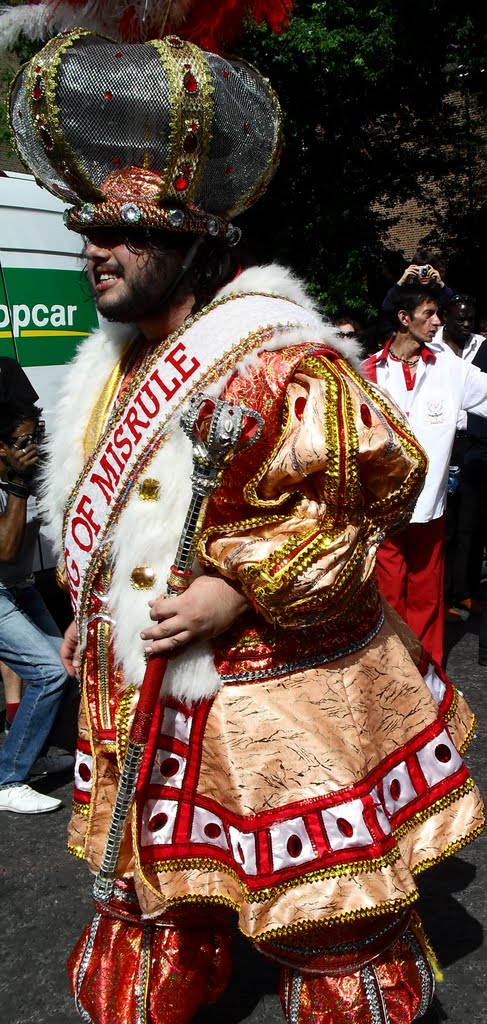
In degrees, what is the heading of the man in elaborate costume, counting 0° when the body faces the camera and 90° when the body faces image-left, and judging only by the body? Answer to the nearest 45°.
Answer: approximately 45°

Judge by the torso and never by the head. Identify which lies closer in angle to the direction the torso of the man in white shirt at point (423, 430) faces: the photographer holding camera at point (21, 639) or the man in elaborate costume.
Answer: the man in elaborate costume

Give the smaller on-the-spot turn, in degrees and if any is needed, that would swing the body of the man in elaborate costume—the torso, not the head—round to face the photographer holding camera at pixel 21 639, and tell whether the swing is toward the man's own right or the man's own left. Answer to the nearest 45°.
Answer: approximately 90° to the man's own right

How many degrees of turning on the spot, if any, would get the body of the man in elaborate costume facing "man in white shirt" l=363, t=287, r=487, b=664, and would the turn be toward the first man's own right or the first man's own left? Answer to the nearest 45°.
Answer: approximately 135° to the first man's own right

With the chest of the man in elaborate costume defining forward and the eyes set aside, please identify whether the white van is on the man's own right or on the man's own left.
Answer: on the man's own right

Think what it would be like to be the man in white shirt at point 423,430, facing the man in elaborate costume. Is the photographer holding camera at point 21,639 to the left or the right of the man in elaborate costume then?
right

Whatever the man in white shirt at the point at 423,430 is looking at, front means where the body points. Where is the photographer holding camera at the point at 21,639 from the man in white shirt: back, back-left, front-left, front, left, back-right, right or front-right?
front-right

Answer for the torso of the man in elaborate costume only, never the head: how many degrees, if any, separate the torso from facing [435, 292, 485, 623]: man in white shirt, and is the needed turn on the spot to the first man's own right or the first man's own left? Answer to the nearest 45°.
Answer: approximately 135° to the first man's own right

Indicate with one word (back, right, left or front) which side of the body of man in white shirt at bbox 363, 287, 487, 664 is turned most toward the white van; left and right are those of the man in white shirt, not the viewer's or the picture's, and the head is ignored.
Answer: right

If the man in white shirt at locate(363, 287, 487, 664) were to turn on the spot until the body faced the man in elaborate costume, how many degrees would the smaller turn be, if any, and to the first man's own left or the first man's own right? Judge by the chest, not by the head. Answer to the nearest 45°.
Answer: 0° — they already face them

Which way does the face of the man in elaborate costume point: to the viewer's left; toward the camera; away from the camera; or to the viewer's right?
to the viewer's left
